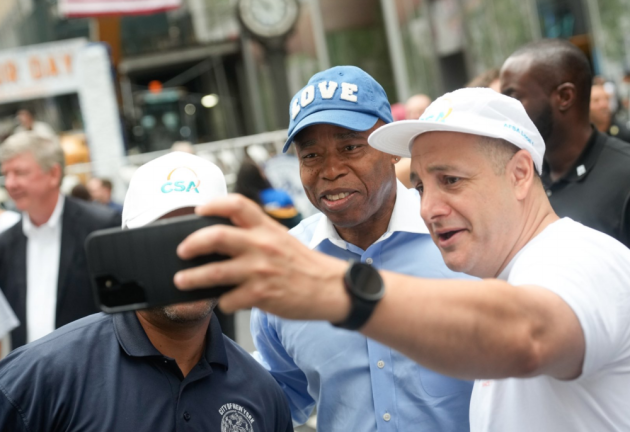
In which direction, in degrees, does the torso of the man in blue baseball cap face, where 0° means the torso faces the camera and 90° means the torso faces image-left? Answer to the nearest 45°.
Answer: approximately 0°

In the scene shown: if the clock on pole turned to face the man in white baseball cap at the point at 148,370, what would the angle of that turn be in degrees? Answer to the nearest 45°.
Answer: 0° — it already faces them

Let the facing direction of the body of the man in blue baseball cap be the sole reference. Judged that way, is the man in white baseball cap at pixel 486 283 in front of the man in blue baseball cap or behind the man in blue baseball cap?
in front

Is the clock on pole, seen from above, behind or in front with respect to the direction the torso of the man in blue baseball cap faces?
behind

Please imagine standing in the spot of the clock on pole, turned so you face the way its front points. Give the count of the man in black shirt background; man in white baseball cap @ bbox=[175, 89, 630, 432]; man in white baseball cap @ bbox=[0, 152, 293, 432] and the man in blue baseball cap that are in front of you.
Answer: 4

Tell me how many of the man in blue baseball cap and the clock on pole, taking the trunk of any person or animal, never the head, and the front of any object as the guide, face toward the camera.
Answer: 2

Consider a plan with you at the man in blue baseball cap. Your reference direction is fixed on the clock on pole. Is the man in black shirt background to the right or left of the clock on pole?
right

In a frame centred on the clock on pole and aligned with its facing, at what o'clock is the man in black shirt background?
The man in black shirt background is roughly at 12 o'clock from the clock on pole.

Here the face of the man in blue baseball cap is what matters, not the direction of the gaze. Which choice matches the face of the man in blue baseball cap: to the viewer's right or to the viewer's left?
to the viewer's left

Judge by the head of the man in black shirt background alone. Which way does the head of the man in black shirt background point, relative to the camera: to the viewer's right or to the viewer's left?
to the viewer's left

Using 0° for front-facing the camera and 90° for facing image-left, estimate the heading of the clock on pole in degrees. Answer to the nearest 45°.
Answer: approximately 0°

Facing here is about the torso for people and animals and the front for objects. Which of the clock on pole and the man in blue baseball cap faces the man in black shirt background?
the clock on pole

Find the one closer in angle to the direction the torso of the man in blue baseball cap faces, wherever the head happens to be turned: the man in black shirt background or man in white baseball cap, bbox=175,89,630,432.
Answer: the man in white baseball cap

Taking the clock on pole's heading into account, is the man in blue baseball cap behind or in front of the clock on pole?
in front
